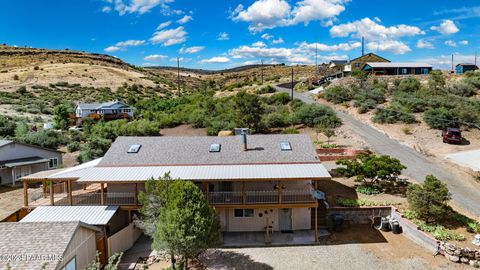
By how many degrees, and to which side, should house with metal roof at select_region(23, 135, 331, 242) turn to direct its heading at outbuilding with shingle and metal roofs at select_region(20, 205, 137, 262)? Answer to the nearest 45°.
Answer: approximately 90° to its right

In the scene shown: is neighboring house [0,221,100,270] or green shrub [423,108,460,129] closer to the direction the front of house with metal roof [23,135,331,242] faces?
the neighboring house

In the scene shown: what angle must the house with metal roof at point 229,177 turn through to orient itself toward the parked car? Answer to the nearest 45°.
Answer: approximately 135° to its left

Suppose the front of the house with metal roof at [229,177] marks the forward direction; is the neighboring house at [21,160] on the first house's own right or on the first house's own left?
on the first house's own right

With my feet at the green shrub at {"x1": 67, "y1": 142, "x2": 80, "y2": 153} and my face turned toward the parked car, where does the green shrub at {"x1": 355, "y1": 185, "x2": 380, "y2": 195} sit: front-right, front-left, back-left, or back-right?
front-right

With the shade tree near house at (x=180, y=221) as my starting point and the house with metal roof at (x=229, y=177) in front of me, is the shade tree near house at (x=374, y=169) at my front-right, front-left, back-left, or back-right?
front-right

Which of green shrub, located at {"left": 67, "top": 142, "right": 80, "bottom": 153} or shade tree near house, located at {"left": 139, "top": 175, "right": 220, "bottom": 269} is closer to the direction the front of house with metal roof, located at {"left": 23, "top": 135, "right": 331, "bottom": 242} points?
the shade tree near house

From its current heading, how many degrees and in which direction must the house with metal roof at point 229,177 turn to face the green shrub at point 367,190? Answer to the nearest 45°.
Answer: approximately 90° to its left

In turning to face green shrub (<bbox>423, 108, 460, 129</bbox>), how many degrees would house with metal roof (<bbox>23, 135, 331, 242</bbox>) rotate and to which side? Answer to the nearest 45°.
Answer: approximately 135° to its left

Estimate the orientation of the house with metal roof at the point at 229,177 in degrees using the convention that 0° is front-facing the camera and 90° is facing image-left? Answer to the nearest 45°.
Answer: approximately 0°

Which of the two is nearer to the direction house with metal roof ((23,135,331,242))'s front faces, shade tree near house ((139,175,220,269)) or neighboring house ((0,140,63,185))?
the shade tree near house

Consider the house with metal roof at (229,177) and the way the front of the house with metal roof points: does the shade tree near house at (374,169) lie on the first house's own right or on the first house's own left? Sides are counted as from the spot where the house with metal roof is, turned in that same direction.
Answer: on the first house's own left

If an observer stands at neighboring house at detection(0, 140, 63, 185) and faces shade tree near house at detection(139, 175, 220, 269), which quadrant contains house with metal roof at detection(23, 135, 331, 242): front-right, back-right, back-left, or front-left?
front-left

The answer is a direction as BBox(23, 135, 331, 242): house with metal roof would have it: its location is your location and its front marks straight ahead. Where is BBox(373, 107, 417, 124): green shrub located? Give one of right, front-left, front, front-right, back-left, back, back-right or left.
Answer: back-left
